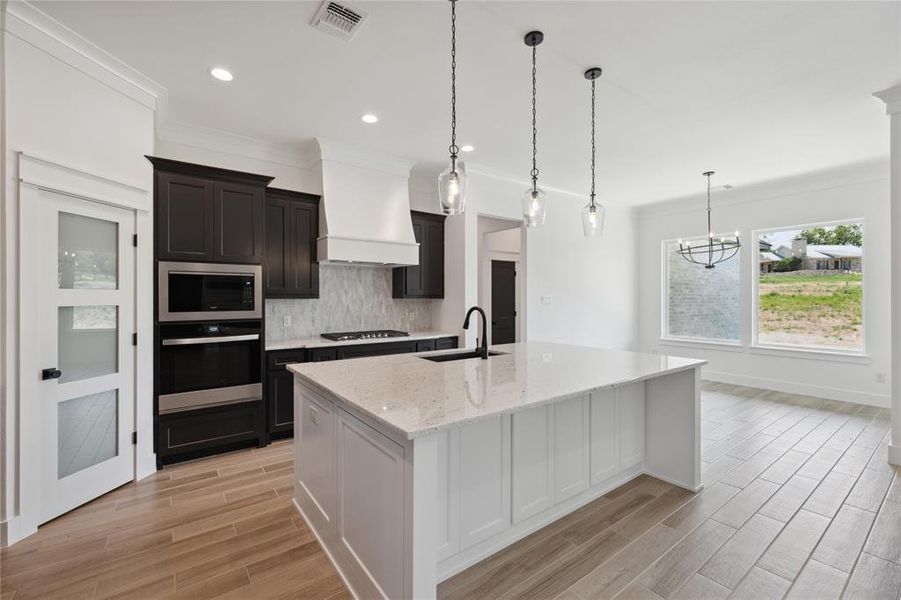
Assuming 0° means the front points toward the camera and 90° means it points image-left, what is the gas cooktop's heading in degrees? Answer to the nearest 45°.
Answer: approximately 315°

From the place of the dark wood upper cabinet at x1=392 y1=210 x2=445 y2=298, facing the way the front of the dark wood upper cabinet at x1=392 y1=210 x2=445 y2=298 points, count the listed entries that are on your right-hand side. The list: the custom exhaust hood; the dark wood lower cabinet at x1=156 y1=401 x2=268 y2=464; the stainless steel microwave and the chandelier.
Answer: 3

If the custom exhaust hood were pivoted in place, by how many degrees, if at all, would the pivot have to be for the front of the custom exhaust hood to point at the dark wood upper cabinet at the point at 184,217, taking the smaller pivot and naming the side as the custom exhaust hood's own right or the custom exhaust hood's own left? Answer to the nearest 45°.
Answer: approximately 90° to the custom exhaust hood's own right

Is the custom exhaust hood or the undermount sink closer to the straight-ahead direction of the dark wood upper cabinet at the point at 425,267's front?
the undermount sink

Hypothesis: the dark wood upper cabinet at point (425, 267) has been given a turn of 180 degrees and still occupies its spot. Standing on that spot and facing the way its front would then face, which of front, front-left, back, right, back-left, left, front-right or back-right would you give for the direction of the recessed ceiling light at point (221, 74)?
left

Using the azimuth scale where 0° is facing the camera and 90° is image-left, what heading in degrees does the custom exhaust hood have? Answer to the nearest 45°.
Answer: approximately 315°

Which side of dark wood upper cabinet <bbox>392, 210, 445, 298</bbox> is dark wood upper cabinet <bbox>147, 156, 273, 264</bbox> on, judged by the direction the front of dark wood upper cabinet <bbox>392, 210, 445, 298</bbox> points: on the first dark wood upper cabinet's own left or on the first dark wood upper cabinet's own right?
on the first dark wood upper cabinet's own right

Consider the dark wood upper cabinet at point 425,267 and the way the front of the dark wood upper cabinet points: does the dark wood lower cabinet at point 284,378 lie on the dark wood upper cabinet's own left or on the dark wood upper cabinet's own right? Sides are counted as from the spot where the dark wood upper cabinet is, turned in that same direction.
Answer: on the dark wood upper cabinet's own right

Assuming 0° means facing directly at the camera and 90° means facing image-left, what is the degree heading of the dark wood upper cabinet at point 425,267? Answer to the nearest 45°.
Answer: approximately 315°

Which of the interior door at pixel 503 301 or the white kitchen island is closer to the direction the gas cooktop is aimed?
the white kitchen island
